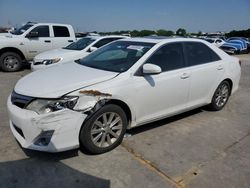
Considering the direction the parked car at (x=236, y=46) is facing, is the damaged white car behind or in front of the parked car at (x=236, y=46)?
in front

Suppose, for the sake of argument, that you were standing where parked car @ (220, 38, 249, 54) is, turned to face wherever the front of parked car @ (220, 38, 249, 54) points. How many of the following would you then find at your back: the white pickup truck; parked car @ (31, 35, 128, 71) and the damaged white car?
0

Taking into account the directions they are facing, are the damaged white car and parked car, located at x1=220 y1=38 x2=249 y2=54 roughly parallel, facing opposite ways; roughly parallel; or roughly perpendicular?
roughly parallel

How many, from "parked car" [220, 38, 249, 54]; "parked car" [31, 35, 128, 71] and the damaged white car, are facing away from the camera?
0

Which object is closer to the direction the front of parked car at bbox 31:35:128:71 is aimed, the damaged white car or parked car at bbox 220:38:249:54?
the damaged white car

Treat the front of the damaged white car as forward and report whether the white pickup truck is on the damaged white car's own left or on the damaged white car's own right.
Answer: on the damaged white car's own right

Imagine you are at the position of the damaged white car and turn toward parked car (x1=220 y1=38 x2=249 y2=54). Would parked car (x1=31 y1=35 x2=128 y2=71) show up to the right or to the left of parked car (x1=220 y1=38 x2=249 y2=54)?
left

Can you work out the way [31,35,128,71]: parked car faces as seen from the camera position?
facing the viewer and to the left of the viewer

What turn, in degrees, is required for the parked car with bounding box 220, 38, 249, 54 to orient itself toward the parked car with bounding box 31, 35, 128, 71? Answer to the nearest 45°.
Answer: approximately 45° to its left

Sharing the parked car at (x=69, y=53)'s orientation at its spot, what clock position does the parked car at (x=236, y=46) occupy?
the parked car at (x=236, y=46) is roughly at 6 o'clock from the parked car at (x=69, y=53).

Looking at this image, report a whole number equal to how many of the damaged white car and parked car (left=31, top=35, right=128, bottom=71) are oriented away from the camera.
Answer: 0

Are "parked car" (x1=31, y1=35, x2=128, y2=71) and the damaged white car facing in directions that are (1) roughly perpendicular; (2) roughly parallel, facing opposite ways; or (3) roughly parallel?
roughly parallel

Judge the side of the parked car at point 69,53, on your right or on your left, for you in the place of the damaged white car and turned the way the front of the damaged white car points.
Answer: on your right

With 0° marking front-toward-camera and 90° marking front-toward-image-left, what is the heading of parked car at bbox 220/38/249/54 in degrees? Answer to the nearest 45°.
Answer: approximately 45°
